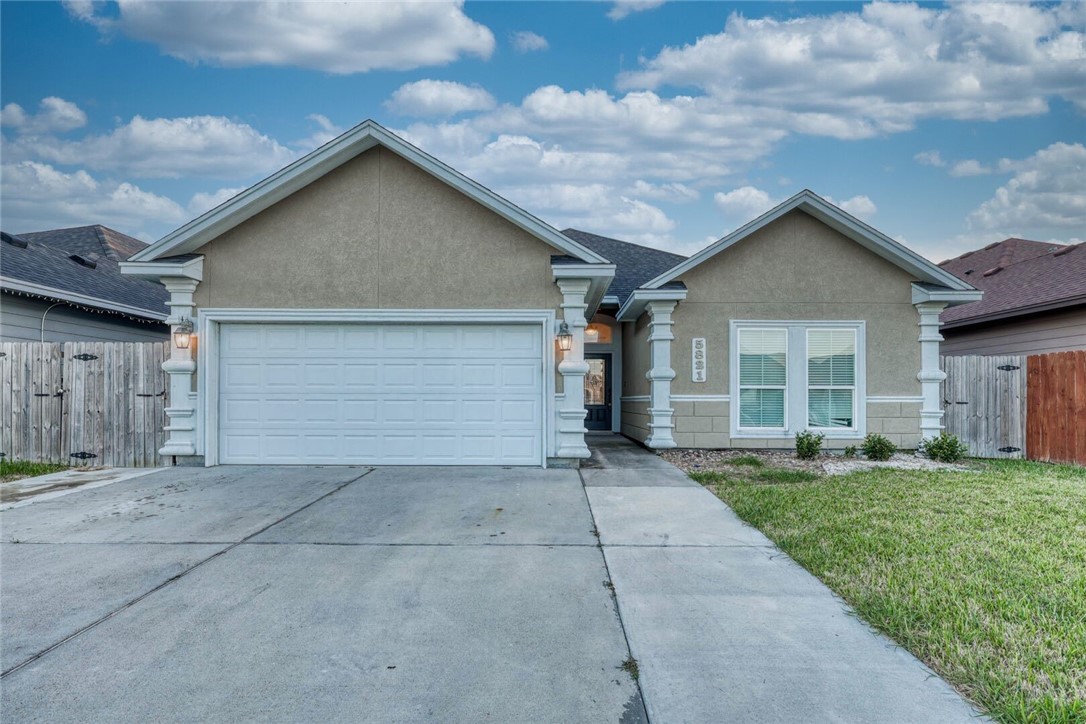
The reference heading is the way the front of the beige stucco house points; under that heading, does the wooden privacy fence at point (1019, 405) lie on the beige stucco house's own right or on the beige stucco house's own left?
on the beige stucco house's own left

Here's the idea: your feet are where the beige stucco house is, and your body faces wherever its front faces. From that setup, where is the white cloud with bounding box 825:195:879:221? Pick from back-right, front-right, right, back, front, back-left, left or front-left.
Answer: back-left

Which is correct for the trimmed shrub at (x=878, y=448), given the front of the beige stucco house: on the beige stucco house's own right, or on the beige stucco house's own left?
on the beige stucco house's own left

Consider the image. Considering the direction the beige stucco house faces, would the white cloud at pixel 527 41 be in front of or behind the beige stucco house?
behind

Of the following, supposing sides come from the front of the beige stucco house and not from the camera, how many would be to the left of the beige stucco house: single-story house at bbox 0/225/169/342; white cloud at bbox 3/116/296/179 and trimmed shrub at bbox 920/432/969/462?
1

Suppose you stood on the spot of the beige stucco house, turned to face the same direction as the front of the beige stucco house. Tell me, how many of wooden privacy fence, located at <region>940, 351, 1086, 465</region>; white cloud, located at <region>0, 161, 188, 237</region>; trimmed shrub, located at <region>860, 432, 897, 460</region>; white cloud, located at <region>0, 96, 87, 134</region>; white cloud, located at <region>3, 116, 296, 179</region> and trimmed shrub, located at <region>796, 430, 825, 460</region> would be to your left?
3

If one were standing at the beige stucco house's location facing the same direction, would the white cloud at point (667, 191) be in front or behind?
behind

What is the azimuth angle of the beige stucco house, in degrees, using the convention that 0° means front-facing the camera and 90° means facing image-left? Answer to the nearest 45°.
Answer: approximately 0°

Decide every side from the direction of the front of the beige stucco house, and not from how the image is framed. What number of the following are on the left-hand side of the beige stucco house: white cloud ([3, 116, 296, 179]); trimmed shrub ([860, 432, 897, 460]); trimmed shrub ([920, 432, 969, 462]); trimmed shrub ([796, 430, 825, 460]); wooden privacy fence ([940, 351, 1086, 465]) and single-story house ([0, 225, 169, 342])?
4

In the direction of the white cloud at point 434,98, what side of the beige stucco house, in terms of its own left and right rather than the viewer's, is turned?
back

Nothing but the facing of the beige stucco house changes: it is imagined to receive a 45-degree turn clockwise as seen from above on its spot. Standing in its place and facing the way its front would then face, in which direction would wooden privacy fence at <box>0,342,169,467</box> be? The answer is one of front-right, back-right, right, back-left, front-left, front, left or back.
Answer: front-right
